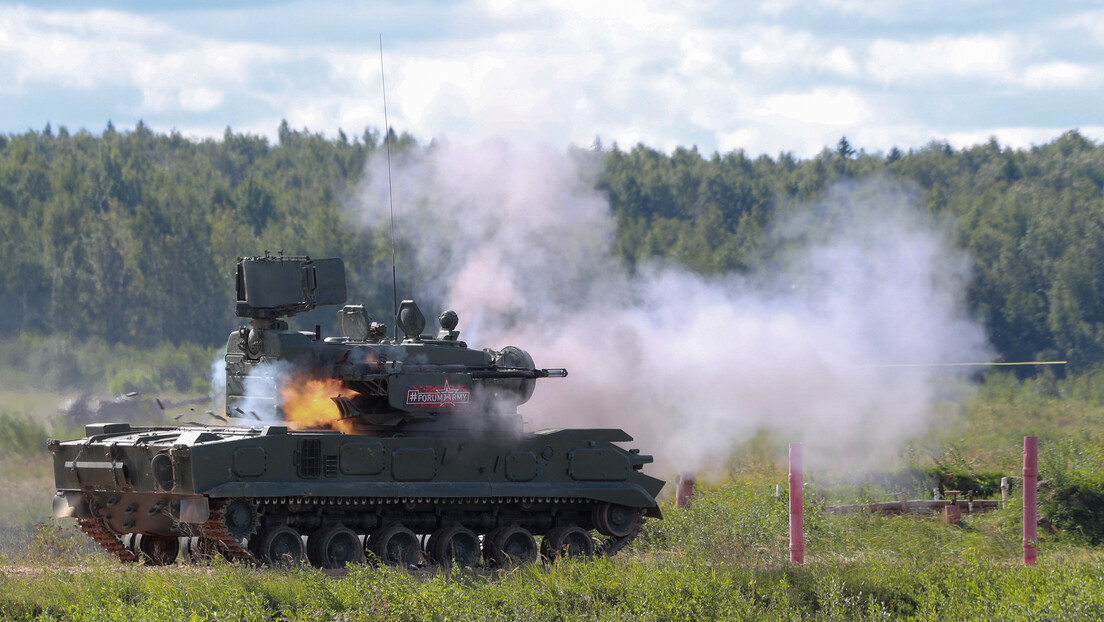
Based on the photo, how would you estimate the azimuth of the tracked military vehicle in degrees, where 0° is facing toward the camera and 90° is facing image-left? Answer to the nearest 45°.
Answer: approximately 225°

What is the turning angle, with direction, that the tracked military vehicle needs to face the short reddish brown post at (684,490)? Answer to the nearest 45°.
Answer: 0° — it already faces it

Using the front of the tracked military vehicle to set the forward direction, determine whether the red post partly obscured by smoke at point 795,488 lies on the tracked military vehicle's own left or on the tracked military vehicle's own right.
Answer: on the tracked military vehicle's own right

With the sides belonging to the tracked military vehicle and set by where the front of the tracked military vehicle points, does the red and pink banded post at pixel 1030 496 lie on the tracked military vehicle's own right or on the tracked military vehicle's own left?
on the tracked military vehicle's own right
